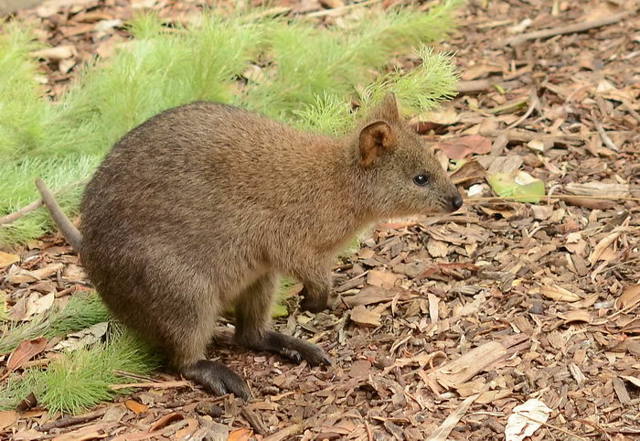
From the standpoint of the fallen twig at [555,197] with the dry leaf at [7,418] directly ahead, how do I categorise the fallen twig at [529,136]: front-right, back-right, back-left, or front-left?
back-right

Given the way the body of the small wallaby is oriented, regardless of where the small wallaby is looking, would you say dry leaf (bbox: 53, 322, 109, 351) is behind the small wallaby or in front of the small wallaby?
behind

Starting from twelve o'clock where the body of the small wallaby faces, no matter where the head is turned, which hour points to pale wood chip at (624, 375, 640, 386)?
The pale wood chip is roughly at 1 o'clock from the small wallaby.

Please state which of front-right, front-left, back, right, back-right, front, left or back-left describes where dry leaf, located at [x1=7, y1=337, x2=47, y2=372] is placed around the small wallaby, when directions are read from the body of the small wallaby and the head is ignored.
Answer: back

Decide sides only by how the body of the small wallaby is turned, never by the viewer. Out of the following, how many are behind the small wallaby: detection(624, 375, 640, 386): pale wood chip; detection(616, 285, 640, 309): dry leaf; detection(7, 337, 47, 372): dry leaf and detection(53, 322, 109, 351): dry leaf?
2

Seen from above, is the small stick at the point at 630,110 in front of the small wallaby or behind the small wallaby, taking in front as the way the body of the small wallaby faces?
in front

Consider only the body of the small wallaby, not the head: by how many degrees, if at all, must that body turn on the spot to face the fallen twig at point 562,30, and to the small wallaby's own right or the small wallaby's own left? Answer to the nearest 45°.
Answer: approximately 45° to the small wallaby's own left

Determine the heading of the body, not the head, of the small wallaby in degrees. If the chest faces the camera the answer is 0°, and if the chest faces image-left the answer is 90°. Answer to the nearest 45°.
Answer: approximately 270°

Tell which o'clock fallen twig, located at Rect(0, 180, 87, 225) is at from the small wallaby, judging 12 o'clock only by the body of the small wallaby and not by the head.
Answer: The fallen twig is roughly at 7 o'clock from the small wallaby.

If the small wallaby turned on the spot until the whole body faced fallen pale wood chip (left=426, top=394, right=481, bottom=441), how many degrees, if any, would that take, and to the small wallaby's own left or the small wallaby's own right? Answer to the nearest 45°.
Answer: approximately 45° to the small wallaby's own right

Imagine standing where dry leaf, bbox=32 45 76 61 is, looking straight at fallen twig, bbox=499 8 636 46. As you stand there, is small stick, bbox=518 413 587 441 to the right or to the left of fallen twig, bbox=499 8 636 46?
right

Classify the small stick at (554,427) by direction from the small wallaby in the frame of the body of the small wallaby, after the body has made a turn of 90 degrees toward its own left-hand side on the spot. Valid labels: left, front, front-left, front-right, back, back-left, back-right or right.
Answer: back-right

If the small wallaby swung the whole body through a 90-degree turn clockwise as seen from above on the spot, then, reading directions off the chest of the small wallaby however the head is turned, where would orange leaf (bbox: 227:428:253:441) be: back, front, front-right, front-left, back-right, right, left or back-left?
front
